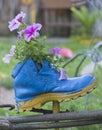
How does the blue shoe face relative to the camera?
to the viewer's right
